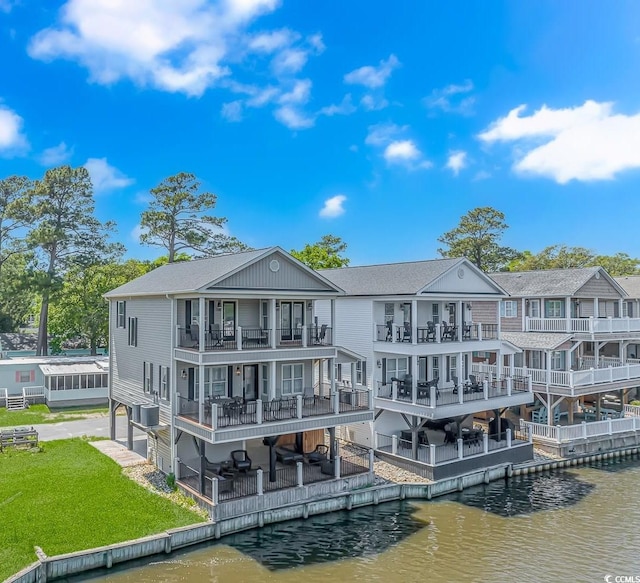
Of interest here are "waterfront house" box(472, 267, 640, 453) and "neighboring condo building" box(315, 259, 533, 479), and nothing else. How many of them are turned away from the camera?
0

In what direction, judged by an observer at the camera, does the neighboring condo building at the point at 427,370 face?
facing the viewer and to the right of the viewer

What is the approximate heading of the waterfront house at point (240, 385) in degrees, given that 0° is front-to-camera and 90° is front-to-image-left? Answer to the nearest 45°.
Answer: approximately 315°

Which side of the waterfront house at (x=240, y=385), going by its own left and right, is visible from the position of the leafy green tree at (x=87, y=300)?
back

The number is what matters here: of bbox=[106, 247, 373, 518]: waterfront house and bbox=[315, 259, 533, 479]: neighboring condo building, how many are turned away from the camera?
0

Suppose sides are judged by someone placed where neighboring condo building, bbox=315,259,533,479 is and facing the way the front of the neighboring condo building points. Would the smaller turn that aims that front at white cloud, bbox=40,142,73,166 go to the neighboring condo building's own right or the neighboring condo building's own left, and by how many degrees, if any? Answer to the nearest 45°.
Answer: approximately 180°

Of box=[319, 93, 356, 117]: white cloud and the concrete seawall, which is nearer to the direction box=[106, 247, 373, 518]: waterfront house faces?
the concrete seawall

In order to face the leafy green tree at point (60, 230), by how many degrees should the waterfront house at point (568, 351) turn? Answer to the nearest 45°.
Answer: approximately 135° to its right

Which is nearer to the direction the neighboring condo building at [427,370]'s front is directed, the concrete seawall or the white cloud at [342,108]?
the concrete seawall

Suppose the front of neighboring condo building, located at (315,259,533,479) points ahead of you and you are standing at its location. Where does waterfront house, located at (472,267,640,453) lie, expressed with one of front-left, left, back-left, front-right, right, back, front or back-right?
left
